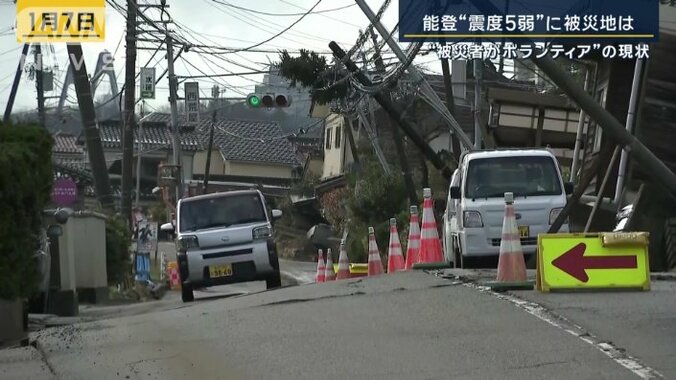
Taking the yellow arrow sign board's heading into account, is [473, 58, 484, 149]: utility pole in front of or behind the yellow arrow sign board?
behind

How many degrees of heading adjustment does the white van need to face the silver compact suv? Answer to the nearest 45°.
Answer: approximately 90° to its right

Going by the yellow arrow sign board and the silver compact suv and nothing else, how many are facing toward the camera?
2

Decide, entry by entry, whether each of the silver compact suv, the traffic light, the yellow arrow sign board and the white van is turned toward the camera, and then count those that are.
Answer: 4

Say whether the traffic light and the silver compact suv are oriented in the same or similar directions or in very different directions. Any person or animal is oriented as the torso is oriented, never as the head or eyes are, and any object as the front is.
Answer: same or similar directions

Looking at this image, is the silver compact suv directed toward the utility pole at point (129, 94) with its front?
no

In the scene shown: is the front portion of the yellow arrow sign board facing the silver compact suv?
no

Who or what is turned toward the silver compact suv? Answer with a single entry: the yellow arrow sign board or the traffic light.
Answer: the traffic light

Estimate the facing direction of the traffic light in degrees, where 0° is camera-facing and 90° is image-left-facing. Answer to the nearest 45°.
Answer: approximately 0°

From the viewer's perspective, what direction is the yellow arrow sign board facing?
toward the camera

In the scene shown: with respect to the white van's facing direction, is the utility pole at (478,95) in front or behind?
behind

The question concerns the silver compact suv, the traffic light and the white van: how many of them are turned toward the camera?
3

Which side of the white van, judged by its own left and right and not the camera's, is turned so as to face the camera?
front

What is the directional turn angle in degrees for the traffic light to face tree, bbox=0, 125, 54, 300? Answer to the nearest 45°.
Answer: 0° — it already faces it
